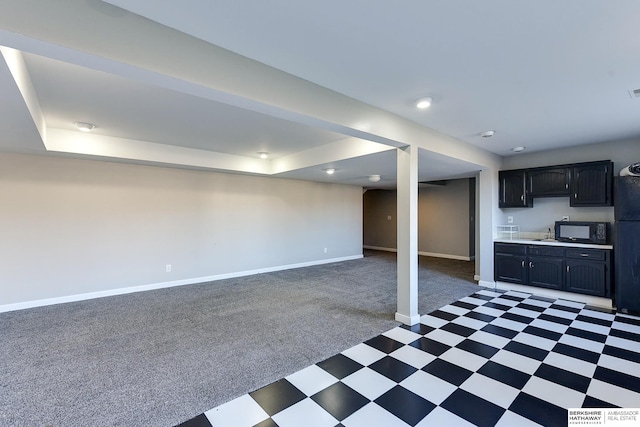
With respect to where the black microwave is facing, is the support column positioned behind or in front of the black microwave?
in front

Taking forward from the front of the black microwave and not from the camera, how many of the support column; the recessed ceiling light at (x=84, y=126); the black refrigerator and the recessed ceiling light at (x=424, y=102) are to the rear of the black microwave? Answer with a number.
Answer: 0

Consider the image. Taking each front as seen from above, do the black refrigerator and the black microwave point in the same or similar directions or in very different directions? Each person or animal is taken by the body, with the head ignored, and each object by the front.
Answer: same or similar directions

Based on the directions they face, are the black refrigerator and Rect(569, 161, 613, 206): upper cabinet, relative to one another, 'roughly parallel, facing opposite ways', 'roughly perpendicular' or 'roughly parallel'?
roughly parallel

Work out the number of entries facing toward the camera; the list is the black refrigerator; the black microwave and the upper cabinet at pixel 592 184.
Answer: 3

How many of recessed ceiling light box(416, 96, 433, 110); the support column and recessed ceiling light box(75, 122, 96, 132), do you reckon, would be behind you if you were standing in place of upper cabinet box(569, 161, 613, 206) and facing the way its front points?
0

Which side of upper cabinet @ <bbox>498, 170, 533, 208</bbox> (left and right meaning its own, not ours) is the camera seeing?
front

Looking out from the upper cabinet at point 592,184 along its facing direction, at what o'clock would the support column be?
The support column is roughly at 1 o'clock from the upper cabinet.

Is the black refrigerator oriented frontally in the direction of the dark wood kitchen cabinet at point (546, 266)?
no

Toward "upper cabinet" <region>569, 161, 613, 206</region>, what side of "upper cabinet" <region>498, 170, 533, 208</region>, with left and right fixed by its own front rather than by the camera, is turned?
left

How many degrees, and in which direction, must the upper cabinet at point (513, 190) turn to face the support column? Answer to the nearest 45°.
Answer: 0° — it already faces it

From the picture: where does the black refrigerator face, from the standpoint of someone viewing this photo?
facing the viewer

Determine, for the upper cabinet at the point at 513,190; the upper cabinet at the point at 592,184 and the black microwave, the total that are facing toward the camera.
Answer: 3

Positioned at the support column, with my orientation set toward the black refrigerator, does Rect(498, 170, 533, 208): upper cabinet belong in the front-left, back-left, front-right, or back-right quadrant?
front-left

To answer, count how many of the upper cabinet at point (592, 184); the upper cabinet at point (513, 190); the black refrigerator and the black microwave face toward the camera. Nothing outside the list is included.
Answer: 4

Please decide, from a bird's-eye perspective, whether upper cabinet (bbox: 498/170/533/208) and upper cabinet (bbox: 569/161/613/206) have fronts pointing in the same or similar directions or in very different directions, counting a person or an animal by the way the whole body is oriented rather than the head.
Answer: same or similar directions
